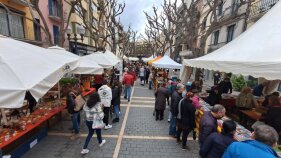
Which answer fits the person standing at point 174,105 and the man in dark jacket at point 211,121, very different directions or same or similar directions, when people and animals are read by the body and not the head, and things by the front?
same or similar directions

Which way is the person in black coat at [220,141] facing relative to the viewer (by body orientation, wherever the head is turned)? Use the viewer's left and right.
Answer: facing away from the viewer and to the right of the viewer

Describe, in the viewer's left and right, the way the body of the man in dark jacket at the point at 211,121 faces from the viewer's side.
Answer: facing to the right of the viewer

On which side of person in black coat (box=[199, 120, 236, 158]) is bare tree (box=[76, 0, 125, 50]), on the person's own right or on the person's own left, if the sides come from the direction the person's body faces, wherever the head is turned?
on the person's own left

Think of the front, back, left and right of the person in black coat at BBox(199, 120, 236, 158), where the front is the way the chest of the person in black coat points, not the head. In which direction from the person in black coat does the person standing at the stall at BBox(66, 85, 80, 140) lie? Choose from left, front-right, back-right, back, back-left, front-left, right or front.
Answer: back-left

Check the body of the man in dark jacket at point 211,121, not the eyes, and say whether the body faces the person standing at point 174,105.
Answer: no

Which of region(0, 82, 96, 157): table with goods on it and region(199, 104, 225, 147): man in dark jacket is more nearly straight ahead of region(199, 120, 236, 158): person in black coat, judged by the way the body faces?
the man in dark jacket

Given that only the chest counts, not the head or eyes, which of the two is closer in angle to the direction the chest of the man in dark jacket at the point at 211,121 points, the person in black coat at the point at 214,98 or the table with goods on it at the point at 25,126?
the person in black coat

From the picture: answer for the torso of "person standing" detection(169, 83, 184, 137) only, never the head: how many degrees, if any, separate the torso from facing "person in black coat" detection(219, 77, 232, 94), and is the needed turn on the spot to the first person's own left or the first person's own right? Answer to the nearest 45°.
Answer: approximately 45° to the first person's own left

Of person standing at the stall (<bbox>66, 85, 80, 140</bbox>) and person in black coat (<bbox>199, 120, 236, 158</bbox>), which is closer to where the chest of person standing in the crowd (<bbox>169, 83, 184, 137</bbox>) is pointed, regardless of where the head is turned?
the person in black coat

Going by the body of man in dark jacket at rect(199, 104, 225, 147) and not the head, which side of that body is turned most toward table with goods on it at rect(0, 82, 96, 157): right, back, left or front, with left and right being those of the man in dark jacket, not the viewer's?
back
